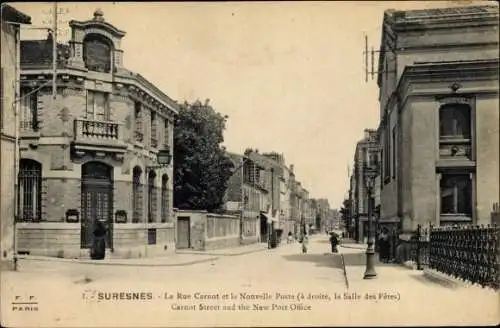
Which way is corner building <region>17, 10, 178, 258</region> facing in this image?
toward the camera

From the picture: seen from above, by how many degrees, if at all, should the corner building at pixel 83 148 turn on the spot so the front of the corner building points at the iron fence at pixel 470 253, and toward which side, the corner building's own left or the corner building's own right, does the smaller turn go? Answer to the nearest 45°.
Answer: approximately 45° to the corner building's own left

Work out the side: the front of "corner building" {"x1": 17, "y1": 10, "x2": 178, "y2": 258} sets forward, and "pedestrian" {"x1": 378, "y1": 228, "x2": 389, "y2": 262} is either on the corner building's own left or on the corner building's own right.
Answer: on the corner building's own left

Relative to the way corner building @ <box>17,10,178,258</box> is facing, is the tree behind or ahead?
behind

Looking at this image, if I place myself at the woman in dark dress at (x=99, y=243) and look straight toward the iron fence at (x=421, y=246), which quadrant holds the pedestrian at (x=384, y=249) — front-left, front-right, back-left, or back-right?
front-left

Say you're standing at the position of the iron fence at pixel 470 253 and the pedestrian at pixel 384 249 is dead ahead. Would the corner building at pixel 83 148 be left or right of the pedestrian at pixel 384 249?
left

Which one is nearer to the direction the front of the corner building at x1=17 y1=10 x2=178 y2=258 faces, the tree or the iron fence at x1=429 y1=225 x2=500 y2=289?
the iron fence
